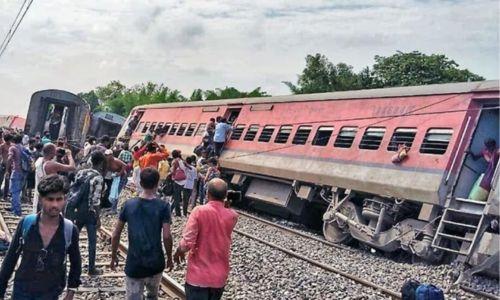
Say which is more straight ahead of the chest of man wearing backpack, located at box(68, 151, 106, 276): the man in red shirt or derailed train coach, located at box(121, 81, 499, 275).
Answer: the derailed train coach

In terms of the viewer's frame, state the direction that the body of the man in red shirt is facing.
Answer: away from the camera

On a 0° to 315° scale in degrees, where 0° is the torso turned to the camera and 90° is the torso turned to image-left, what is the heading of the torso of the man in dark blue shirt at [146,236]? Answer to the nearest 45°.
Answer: approximately 180°

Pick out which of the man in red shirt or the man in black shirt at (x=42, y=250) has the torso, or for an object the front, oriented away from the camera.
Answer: the man in red shirt

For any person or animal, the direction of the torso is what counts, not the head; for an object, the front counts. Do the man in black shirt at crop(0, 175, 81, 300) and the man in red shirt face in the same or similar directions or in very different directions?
very different directions

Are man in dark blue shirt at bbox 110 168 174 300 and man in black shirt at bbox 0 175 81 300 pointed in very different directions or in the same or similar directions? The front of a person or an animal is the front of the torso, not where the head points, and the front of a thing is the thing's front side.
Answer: very different directions

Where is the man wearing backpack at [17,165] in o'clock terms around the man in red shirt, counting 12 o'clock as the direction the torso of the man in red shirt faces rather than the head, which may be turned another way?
The man wearing backpack is roughly at 11 o'clock from the man in red shirt.

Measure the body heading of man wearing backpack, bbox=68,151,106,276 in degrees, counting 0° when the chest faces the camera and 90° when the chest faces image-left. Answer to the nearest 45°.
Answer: approximately 225°

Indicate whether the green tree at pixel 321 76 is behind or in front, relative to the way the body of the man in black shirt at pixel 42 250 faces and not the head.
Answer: behind

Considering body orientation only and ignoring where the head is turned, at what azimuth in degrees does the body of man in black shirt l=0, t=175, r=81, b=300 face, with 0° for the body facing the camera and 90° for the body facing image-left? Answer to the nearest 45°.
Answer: approximately 0°

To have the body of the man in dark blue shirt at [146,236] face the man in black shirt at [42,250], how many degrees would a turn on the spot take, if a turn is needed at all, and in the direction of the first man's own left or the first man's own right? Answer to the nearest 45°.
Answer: approximately 135° to the first man's own left
